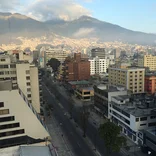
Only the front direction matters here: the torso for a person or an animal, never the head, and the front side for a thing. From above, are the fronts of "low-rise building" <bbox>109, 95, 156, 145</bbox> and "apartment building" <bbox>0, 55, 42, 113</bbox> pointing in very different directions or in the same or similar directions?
very different directions

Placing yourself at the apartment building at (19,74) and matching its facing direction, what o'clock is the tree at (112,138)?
The tree is roughly at 2 o'clock from the apartment building.

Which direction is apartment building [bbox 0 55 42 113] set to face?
to the viewer's right

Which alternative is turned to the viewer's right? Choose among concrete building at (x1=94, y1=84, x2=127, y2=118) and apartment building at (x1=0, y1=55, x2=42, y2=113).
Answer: the apartment building

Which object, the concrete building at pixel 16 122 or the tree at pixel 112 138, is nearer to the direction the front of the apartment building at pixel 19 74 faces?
the tree

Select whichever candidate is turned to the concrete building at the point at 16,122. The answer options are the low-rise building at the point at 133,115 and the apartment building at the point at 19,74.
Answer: the low-rise building

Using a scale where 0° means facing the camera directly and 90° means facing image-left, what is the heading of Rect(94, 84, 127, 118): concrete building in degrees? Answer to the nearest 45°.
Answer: approximately 45°

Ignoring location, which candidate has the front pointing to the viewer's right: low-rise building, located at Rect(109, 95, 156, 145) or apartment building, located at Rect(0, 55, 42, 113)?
the apartment building

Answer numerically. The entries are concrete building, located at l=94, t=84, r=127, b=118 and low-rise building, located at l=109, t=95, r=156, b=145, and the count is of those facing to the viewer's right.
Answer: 0

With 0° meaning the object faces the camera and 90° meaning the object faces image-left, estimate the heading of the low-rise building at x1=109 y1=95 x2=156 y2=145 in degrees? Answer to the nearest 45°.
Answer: approximately 45°

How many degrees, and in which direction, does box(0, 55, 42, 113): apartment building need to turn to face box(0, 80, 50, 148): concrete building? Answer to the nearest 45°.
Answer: approximately 90° to its right

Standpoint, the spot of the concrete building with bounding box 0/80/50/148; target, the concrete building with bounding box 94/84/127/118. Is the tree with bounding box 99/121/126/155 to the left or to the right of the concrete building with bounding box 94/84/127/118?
right

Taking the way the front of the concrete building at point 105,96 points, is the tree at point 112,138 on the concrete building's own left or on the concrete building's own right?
on the concrete building's own left
